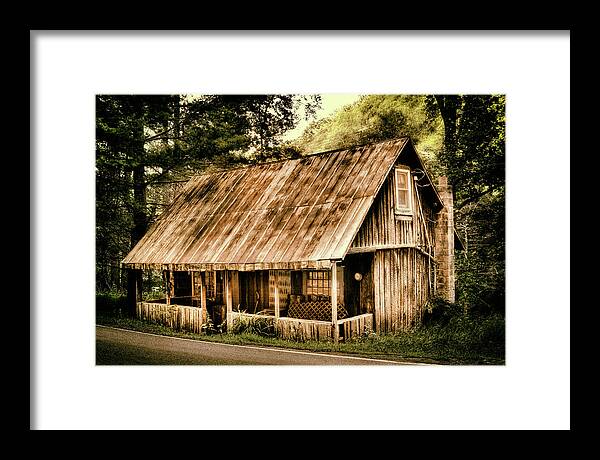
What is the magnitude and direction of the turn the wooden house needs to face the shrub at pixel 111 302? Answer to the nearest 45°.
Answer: approximately 45° to its right

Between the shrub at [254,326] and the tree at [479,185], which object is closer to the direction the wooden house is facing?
the shrub

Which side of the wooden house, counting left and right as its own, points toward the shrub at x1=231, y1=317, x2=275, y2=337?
front

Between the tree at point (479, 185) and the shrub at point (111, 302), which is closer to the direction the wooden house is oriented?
the shrub

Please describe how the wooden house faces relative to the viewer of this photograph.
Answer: facing the viewer and to the left of the viewer
